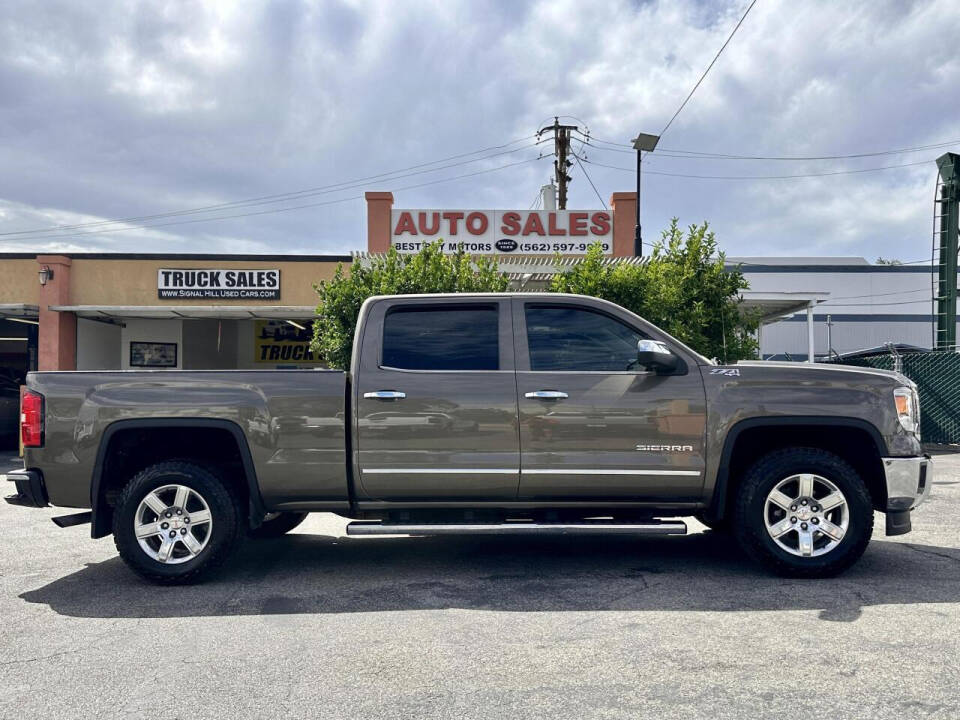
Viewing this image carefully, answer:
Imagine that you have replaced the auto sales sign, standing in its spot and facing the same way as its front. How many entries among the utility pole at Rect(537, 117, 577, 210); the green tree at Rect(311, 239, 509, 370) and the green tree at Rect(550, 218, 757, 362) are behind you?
1

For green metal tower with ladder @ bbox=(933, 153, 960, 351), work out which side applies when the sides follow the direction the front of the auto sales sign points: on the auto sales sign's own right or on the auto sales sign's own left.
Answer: on the auto sales sign's own left

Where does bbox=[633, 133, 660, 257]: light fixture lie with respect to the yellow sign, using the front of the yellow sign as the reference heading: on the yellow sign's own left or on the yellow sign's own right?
on the yellow sign's own left

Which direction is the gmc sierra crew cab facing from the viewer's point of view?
to the viewer's right

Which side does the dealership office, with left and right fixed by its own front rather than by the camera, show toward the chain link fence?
left

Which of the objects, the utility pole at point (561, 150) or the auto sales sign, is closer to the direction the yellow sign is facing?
the auto sales sign

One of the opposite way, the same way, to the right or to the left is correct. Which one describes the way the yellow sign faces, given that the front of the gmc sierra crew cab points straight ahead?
to the right

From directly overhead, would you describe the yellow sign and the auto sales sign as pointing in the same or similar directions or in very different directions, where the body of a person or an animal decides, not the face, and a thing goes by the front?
same or similar directions

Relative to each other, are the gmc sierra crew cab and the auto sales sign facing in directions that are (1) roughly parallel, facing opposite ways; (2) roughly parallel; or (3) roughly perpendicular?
roughly perpendicular

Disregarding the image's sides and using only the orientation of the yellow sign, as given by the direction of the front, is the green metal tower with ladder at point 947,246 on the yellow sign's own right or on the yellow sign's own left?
on the yellow sign's own left

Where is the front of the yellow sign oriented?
toward the camera

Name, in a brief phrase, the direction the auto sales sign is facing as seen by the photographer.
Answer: facing the viewer

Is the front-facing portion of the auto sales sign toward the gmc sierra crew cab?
yes

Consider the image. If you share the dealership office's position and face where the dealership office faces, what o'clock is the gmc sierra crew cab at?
The gmc sierra crew cab is roughly at 11 o'clock from the dealership office.

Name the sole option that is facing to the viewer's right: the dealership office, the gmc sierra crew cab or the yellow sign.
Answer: the gmc sierra crew cab

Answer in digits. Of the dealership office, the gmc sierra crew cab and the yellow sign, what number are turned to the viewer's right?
1

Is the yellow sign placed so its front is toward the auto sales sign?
no

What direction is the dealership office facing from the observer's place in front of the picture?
facing the viewer

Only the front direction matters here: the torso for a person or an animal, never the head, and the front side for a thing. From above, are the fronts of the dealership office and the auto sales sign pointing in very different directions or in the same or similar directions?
same or similar directions

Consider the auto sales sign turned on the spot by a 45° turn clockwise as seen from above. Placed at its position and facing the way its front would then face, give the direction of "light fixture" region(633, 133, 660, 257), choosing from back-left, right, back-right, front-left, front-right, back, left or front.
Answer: back-left

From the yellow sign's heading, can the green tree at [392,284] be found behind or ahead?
ahead
